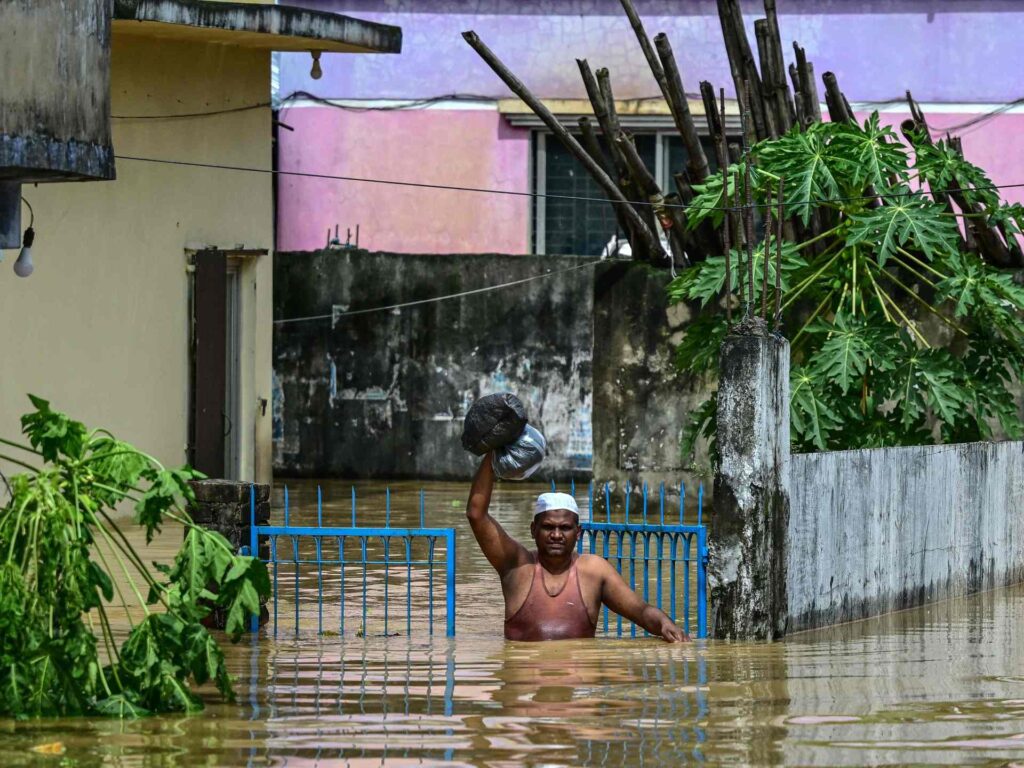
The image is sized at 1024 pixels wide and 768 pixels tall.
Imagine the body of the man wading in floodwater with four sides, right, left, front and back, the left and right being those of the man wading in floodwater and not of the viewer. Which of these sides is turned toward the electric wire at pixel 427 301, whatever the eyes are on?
back

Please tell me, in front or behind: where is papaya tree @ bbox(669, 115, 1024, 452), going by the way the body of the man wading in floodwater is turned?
behind

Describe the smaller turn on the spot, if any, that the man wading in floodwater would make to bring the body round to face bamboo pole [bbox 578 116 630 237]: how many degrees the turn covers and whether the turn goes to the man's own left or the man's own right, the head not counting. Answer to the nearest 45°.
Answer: approximately 180°

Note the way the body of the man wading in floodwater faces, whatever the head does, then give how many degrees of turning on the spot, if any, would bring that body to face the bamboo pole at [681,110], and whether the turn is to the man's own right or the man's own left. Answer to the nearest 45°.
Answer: approximately 180°

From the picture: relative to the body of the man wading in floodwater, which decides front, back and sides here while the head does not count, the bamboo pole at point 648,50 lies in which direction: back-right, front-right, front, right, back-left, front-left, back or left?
back

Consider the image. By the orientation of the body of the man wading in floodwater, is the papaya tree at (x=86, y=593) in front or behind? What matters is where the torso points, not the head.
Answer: in front

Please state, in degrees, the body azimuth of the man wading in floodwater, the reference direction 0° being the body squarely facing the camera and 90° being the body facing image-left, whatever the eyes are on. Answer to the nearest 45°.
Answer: approximately 0°

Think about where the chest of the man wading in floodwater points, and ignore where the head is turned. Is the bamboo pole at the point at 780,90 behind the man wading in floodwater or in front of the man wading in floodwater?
behind

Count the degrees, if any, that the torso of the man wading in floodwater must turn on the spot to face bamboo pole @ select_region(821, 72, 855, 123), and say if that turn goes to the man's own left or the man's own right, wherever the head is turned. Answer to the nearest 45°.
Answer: approximately 180°

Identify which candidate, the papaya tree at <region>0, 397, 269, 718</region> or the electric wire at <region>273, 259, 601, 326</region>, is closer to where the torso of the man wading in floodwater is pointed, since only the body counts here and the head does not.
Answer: the papaya tree

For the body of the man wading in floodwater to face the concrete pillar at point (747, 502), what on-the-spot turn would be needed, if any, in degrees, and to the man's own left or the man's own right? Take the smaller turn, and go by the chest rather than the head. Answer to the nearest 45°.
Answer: approximately 90° to the man's own left

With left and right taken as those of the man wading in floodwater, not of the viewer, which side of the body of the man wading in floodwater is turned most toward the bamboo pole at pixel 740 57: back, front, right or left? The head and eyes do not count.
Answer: back
